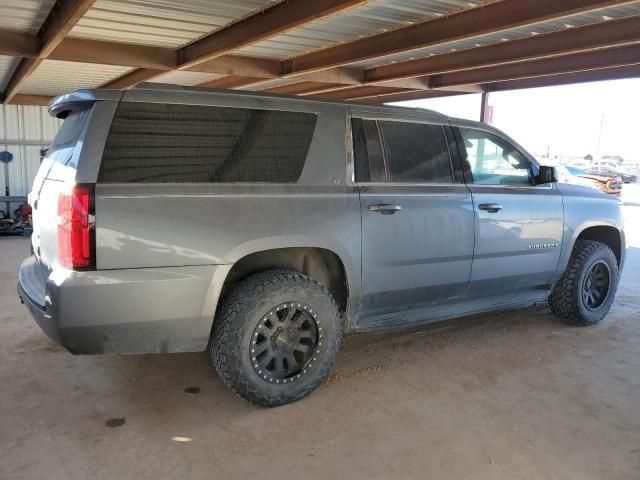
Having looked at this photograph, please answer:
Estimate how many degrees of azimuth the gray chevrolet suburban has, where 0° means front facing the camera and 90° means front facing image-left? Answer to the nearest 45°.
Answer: approximately 225°
